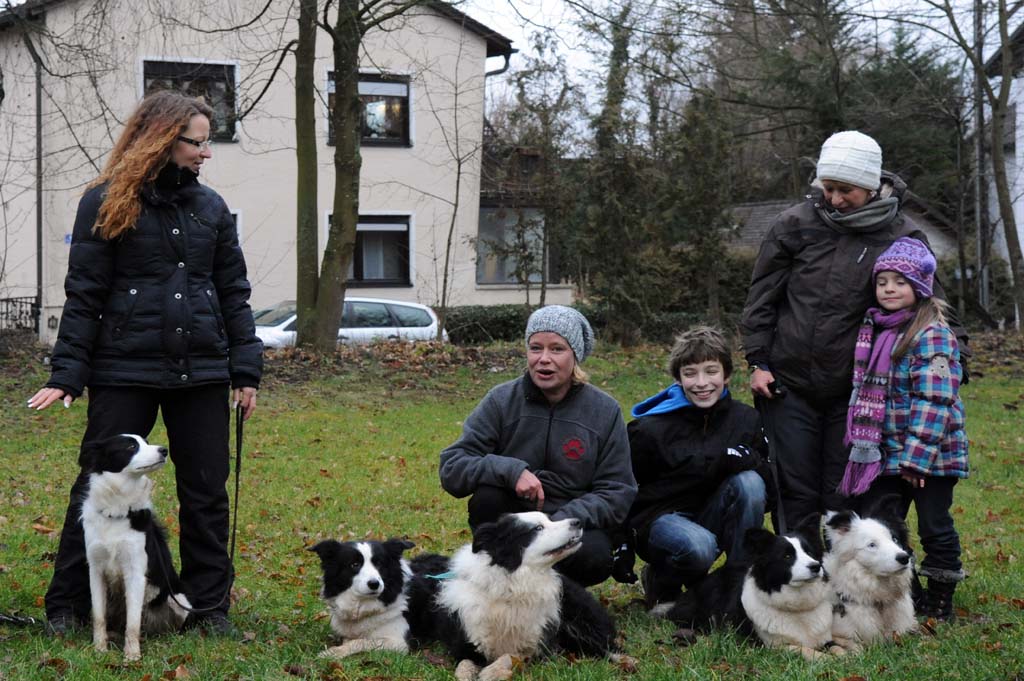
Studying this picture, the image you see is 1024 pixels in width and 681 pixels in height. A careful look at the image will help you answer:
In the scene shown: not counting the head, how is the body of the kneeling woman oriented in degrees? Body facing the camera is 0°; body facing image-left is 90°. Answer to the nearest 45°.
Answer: approximately 0°

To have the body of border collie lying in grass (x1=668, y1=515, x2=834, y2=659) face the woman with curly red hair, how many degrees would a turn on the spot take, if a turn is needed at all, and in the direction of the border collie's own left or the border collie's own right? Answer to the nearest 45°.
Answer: approximately 135° to the border collie's own right

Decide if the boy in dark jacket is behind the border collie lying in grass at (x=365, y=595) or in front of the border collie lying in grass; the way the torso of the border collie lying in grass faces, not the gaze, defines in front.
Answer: behind

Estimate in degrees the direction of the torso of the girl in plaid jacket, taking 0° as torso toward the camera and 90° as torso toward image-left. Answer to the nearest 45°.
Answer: approximately 45°

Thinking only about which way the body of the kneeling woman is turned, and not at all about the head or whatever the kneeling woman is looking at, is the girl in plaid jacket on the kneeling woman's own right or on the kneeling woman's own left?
on the kneeling woman's own left

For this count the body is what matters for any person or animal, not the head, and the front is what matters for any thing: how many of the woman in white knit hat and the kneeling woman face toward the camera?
2

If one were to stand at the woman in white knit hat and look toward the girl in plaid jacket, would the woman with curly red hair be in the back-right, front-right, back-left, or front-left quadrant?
back-right

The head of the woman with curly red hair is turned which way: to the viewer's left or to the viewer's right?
to the viewer's right

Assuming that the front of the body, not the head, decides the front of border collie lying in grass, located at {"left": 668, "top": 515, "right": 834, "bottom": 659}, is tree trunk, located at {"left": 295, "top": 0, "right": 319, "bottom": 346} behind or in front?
behind

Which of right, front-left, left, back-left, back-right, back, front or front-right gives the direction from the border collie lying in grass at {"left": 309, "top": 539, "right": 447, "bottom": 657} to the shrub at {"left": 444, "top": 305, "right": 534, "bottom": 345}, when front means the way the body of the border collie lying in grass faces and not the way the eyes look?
back-right

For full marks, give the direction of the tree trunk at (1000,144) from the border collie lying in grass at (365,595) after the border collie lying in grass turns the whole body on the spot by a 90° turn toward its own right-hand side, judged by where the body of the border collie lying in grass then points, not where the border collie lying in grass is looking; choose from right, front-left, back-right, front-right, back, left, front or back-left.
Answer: right

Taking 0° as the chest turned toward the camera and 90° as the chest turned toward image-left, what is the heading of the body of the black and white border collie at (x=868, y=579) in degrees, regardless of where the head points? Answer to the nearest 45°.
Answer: approximately 315°
